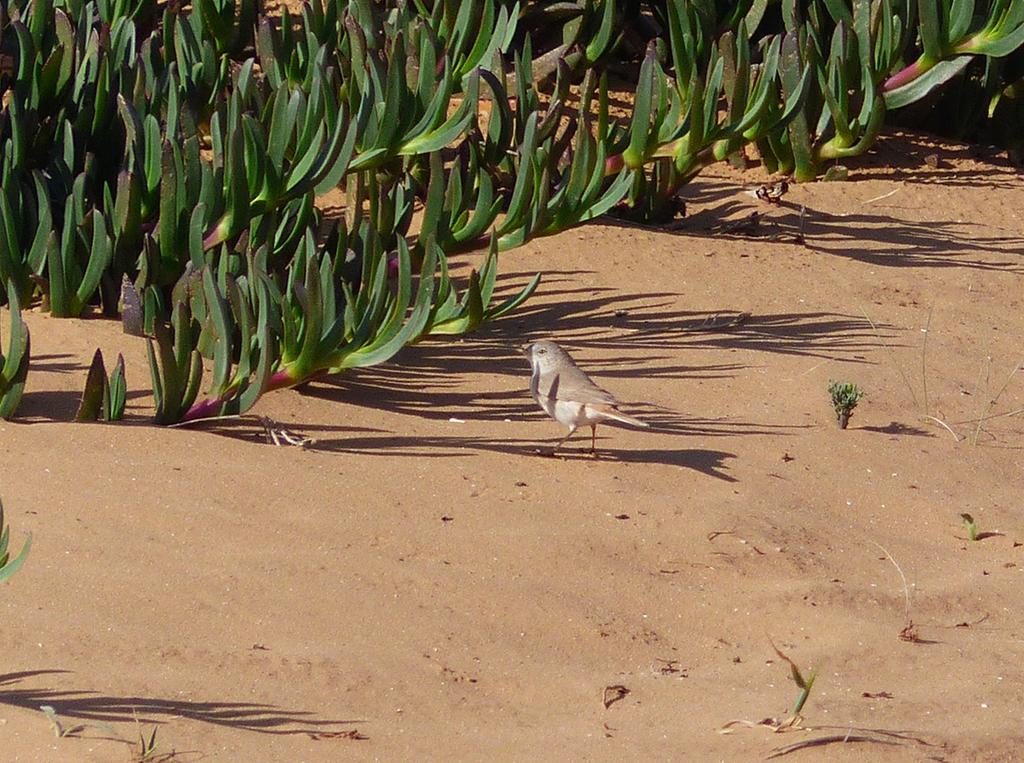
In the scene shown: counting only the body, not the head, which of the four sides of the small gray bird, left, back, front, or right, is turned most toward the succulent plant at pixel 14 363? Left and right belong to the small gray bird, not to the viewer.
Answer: front

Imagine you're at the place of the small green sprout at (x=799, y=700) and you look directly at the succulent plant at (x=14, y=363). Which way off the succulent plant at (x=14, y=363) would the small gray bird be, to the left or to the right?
right

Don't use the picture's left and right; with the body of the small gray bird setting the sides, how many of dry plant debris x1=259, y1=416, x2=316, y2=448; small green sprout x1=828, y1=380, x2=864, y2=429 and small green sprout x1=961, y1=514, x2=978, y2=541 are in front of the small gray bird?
1

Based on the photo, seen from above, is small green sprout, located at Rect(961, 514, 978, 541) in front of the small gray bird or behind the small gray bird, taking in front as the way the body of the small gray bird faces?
behind

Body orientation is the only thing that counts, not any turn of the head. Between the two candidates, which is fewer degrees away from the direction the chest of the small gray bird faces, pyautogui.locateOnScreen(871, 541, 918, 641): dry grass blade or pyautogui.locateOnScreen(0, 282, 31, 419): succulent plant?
the succulent plant

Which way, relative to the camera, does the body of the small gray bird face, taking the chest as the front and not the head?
to the viewer's left

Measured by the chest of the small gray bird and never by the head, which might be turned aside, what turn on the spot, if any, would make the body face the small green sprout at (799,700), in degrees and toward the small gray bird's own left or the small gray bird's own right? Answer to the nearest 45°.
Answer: approximately 90° to the small gray bird's own left

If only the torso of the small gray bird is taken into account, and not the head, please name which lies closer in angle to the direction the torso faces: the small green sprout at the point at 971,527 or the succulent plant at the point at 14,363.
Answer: the succulent plant

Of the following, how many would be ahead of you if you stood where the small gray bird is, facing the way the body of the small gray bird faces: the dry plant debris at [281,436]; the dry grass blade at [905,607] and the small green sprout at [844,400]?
1

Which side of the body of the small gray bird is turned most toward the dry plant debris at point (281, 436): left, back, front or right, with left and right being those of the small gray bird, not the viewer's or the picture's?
front

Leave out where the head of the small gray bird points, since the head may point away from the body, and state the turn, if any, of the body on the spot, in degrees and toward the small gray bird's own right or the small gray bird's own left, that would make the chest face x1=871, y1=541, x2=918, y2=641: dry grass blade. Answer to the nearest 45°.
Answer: approximately 135° to the small gray bird's own left

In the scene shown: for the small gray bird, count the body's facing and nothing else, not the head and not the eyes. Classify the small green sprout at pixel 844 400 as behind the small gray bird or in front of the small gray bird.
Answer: behind

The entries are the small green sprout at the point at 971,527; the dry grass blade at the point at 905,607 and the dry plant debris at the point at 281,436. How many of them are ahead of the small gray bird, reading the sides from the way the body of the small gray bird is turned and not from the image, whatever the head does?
1
